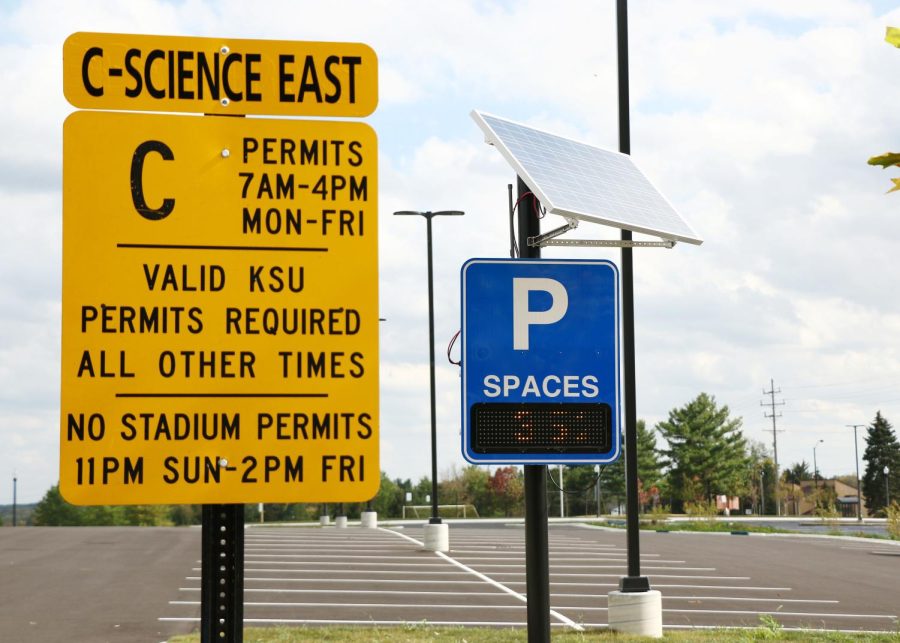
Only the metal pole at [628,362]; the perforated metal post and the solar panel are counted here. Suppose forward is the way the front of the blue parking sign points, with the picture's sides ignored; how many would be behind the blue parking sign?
2

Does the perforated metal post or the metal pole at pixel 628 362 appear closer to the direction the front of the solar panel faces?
the perforated metal post

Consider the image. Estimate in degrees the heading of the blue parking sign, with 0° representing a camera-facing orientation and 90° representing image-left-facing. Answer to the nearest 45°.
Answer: approximately 0°

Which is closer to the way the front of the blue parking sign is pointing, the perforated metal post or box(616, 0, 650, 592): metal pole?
the perforated metal post

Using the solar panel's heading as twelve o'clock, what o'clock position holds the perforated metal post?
The perforated metal post is roughly at 2 o'clock from the solar panel.

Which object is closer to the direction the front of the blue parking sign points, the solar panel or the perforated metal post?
the perforated metal post

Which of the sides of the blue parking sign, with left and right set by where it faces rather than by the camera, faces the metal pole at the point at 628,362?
back
